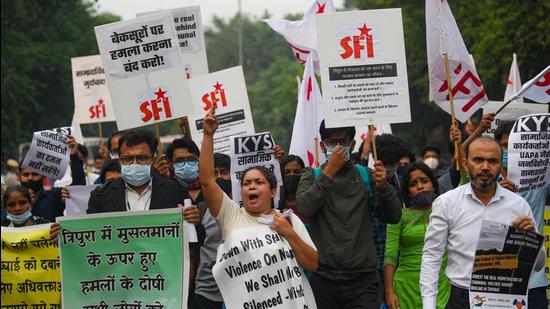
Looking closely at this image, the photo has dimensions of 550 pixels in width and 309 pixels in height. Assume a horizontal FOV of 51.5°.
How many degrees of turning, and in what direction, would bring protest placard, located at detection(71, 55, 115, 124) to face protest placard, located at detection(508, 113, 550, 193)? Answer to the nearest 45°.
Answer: approximately 45° to its left

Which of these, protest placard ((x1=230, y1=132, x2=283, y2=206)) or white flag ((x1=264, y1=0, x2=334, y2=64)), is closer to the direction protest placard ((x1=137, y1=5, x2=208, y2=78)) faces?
the protest placard

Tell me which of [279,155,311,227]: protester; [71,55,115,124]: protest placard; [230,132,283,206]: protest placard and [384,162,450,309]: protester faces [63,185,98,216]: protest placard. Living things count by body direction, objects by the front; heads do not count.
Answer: [71,55,115,124]: protest placard

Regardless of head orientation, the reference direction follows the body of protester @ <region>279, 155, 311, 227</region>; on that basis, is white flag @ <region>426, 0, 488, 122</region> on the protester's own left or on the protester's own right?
on the protester's own left

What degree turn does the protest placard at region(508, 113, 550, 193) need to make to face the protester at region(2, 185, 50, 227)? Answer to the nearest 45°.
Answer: approximately 90° to its right

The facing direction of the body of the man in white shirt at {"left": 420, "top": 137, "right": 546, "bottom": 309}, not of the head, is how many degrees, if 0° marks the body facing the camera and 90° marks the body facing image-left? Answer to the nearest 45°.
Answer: approximately 0°

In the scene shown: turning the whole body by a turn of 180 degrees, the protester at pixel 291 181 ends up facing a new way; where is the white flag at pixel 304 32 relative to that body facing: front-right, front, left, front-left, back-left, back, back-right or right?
front

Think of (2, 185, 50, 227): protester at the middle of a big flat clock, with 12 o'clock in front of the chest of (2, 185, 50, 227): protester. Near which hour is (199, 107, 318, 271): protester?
(199, 107, 318, 271): protester is roughly at 11 o'clock from (2, 185, 50, 227): protester.
